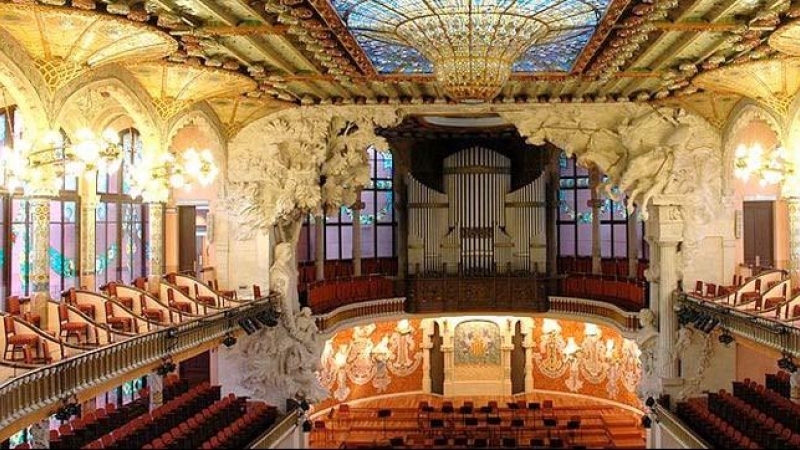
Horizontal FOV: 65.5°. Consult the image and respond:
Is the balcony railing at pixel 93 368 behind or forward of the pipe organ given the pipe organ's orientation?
forward

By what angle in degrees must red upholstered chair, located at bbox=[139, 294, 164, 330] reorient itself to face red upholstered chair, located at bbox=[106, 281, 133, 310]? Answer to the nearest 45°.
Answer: approximately 135° to its left

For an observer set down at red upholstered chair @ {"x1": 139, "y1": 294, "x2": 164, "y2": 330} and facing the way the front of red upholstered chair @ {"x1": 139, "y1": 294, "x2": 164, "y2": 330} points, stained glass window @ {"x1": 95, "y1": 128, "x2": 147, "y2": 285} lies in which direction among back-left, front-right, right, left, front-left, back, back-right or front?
left

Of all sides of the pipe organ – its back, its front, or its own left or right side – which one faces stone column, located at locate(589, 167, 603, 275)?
left

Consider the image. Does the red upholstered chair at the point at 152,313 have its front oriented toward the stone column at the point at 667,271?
yes

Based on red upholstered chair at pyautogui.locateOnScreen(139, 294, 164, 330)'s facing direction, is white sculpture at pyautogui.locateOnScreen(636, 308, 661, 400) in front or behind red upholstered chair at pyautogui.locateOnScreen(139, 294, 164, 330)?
in front

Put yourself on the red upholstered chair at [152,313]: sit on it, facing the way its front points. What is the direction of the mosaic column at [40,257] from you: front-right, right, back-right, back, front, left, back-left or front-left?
back-right

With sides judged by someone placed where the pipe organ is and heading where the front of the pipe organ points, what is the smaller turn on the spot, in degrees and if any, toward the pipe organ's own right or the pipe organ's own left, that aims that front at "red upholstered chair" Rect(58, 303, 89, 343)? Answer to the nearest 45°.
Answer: approximately 45° to the pipe organ's own right

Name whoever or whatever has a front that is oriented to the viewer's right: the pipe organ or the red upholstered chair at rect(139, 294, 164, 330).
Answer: the red upholstered chair

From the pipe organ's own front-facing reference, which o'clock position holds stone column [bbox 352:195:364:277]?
The stone column is roughly at 3 o'clock from the pipe organ.

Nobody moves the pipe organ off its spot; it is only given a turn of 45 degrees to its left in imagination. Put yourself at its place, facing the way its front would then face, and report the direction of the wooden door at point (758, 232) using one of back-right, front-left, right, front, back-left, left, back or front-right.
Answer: front-left

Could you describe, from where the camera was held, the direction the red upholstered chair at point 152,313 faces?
facing to the right of the viewer
